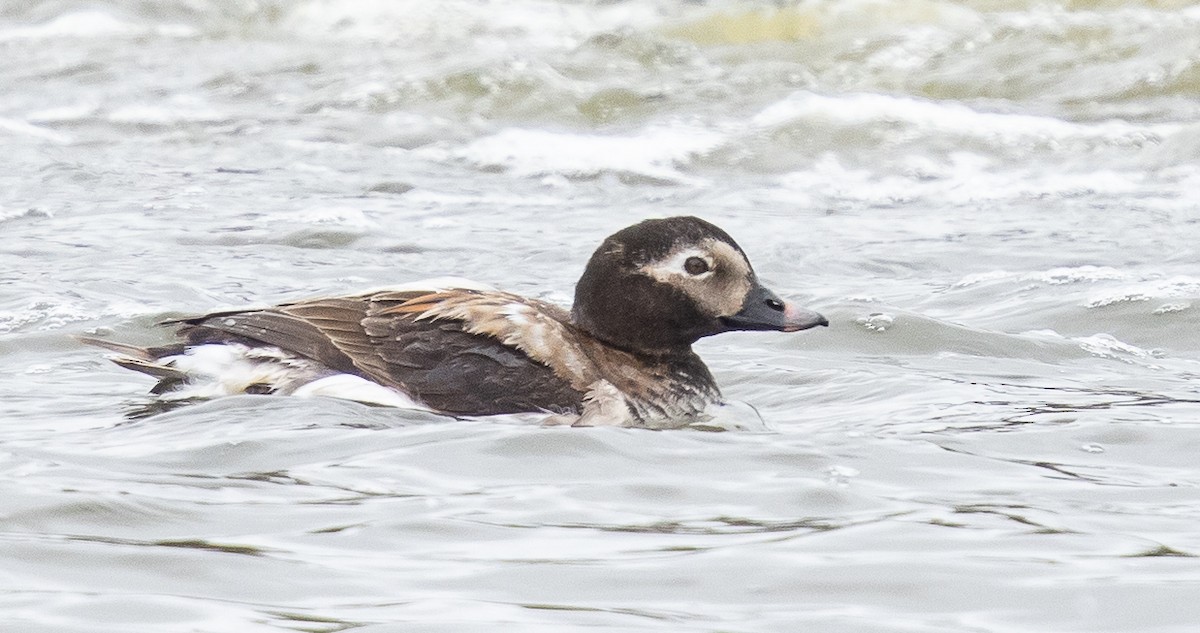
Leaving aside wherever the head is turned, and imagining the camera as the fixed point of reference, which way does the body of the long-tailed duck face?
to the viewer's right
